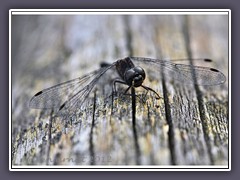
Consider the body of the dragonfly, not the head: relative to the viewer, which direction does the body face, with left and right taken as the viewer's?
facing the viewer and to the right of the viewer
